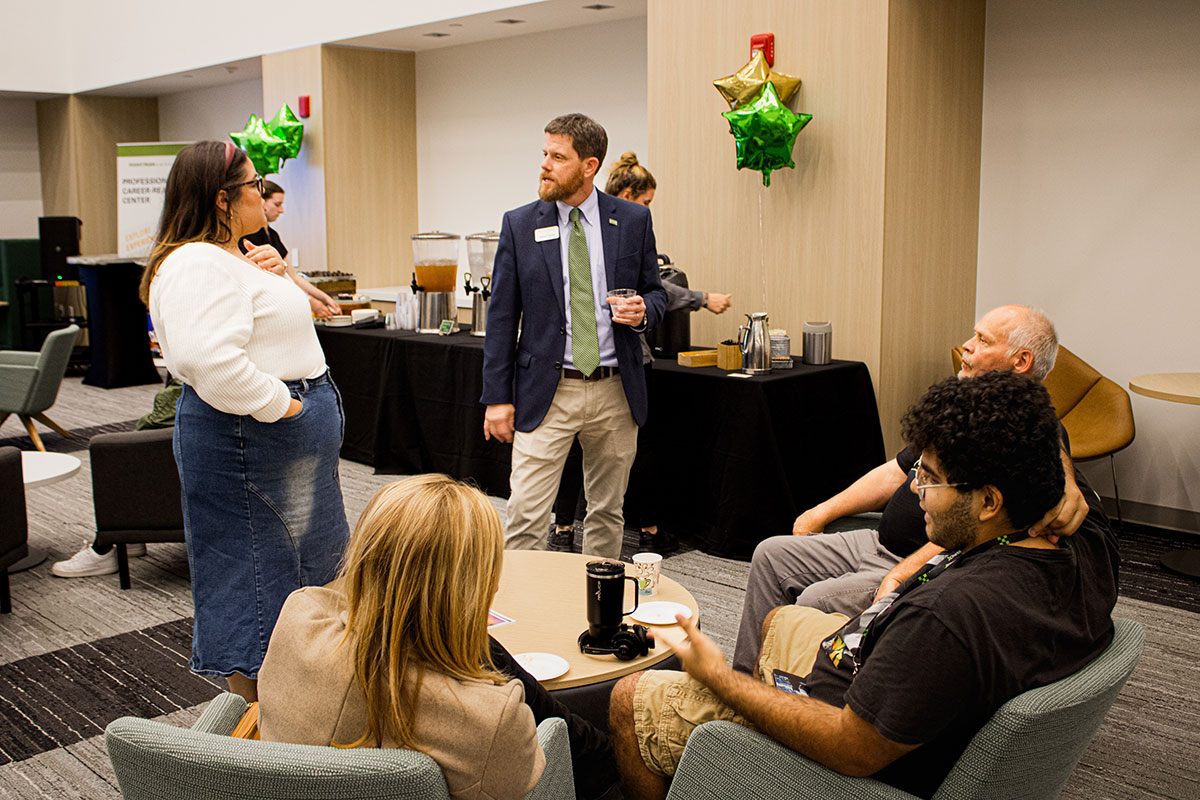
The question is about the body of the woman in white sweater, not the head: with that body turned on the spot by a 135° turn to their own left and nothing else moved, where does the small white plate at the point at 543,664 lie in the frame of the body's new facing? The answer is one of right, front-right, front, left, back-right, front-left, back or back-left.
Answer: back

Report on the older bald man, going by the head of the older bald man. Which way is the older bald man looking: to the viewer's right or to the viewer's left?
to the viewer's left

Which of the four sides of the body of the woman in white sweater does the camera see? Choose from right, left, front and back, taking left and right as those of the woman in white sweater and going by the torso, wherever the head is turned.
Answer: right

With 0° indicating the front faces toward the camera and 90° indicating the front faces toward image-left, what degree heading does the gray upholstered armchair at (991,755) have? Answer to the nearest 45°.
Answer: approximately 135°

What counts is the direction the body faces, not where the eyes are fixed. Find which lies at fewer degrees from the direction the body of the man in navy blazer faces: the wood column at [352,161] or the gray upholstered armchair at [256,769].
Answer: the gray upholstered armchair

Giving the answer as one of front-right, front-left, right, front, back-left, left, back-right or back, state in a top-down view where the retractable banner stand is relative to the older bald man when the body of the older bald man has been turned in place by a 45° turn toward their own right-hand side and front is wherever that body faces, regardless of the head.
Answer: front

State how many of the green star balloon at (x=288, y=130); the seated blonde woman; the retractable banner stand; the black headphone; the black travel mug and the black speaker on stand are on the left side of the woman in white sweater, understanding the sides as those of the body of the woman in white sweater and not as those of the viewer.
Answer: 3

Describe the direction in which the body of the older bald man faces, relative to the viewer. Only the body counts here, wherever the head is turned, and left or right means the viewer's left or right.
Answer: facing to the left of the viewer

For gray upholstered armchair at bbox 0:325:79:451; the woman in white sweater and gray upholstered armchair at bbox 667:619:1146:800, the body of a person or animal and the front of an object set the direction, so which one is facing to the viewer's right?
the woman in white sweater

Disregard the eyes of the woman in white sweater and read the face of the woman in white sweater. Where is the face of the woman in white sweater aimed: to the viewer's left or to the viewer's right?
to the viewer's right

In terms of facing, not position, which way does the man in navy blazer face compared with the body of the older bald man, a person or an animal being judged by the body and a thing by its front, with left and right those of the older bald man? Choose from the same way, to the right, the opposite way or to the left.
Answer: to the left

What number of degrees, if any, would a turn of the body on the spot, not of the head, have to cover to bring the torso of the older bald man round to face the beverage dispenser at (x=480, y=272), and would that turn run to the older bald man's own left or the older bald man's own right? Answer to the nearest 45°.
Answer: approximately 45° to the older bald man's own right

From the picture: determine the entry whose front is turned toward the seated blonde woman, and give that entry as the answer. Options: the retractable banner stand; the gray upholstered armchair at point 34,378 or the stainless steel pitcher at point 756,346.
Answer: the retractable banner stand

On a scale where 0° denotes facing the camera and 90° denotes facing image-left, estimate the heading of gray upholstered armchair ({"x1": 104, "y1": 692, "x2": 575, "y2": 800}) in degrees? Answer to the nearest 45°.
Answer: approximately 225°
